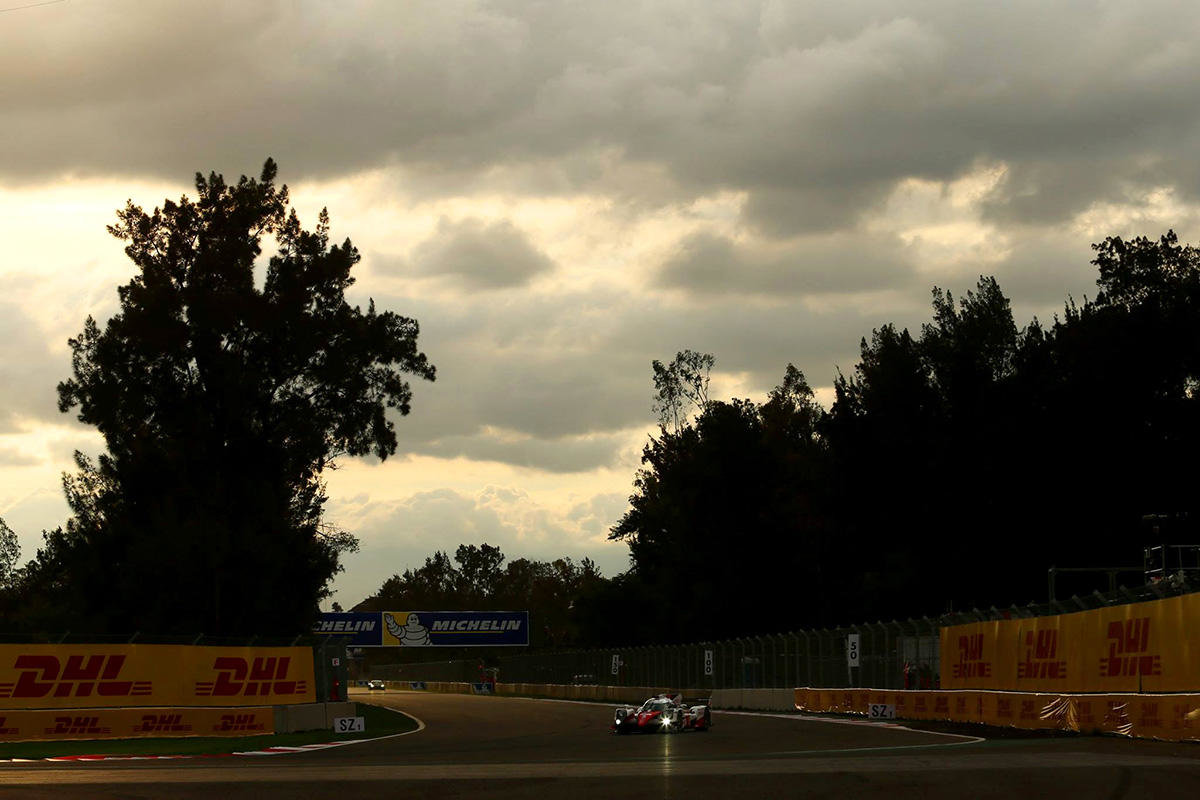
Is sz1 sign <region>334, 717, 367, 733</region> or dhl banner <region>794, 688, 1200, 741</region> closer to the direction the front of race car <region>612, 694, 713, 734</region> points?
the sz1 sign

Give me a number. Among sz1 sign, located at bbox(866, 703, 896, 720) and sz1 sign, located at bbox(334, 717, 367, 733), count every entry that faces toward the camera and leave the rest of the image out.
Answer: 2

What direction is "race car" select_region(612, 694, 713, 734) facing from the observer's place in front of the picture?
facing the viewer and to the left of the viewer

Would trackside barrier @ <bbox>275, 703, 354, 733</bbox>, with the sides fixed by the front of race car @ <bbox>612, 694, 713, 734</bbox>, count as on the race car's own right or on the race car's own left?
on the race car's own right

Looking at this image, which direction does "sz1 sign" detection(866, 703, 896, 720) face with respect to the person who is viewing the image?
facing the viewer

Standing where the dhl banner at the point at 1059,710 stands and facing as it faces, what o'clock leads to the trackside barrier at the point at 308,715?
The trackside barrier is roughly at 2 o'clock from the dhl banner.

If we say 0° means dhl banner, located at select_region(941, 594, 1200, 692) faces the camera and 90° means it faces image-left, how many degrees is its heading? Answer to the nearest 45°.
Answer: approximately 45°

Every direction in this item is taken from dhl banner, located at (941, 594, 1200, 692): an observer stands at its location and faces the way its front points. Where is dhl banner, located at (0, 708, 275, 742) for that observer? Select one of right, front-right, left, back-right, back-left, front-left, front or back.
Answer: front-right

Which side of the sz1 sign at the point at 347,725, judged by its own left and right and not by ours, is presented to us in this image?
front

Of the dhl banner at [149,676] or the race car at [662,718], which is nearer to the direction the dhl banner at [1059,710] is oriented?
the dhl banner

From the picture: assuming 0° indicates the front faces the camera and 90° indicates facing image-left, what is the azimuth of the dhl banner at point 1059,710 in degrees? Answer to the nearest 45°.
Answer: approximately 45°

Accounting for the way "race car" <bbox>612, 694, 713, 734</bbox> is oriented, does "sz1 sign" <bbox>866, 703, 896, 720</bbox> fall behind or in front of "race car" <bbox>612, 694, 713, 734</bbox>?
behind

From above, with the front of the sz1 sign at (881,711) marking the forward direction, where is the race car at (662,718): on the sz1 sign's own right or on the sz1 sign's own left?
on the sz1 sign's own right
